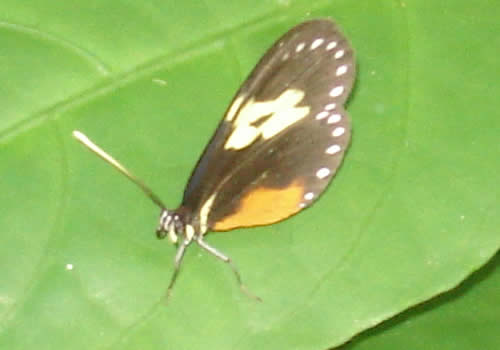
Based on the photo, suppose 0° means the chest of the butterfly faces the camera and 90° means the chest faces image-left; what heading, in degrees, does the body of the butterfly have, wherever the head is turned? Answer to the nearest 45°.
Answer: approximately 90°
